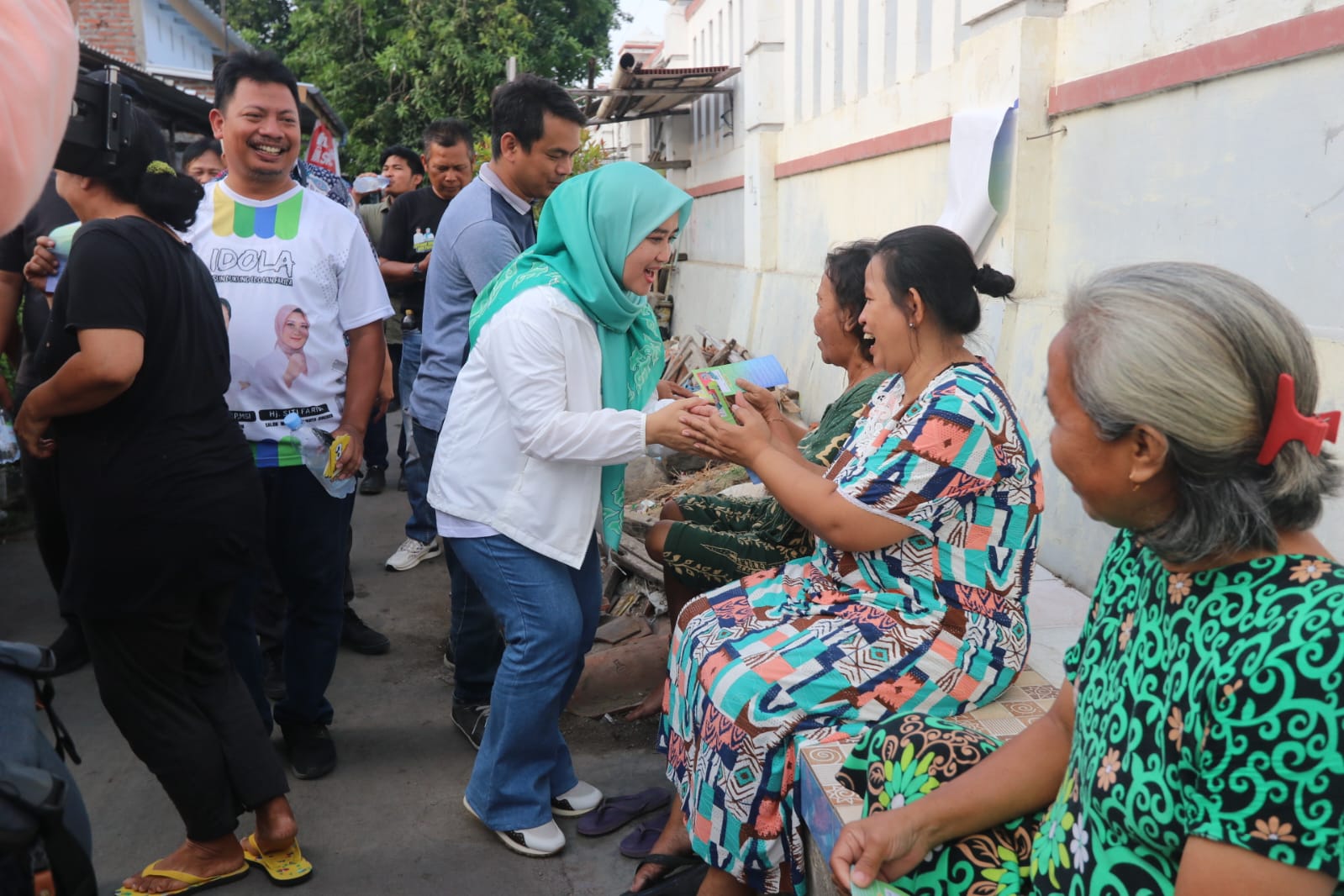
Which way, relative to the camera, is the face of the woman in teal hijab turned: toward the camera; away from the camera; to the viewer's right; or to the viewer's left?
to the viewer's right

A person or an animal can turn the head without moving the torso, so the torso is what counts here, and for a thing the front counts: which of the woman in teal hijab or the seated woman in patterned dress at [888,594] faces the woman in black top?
the seated woman in patterned dress

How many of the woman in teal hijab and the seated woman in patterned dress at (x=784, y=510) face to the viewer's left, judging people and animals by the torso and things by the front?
1

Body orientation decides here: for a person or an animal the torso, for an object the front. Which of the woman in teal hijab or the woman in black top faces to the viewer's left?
the woman in black top

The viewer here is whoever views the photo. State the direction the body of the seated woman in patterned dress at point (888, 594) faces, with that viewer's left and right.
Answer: facing to the left of the viewer

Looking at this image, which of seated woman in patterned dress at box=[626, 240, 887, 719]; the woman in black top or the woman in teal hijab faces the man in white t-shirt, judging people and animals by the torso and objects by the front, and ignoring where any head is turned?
the seated woman in patterned dress

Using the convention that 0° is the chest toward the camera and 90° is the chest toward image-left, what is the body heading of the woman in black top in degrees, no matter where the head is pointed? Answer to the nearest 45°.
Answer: approximately 90°

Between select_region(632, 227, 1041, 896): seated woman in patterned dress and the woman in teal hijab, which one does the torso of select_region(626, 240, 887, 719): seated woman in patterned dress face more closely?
the woman in teal hijab

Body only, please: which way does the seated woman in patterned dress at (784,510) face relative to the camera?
to the viewer's left

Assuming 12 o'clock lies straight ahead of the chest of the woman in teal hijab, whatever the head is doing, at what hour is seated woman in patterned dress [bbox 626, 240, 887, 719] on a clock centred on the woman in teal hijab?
The seated woman in patterned dress is roughly at 11 o'clock from the woman in teal hijab.

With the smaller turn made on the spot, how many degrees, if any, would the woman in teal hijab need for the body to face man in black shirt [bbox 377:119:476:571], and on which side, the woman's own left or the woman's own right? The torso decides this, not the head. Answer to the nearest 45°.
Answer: approximately 90° to the woman's own left

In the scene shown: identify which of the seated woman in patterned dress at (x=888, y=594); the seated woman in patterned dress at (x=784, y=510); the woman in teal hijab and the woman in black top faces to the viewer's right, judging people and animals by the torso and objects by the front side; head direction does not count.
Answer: the woman in teal hijab

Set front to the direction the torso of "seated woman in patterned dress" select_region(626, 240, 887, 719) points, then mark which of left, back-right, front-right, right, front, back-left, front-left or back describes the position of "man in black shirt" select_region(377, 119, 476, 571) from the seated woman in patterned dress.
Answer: front-right

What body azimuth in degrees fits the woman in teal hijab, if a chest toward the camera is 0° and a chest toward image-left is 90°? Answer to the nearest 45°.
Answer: approximately 270°
